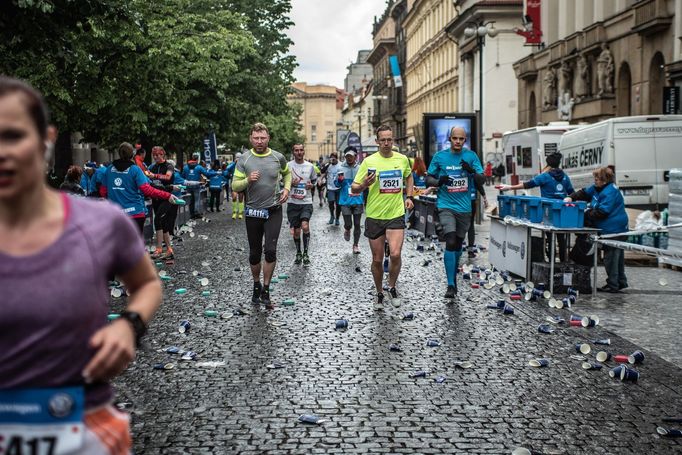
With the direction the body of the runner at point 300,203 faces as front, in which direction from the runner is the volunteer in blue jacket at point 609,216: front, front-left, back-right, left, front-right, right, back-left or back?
front-left

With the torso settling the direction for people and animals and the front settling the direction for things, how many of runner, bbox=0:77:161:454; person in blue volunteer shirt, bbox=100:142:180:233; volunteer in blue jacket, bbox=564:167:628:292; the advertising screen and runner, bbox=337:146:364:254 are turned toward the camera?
3

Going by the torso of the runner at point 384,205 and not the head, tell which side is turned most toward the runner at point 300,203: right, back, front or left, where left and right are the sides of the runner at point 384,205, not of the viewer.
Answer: back

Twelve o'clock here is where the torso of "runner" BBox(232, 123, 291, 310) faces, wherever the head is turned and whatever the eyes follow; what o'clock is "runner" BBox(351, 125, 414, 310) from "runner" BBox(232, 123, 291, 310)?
"runner" BBox(351, 125, 414, 310) is roughly at 9 o'clock from "runner" BBox(232, 123, 291, 310).

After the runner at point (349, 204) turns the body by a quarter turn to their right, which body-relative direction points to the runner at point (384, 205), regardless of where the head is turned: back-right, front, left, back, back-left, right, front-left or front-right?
left

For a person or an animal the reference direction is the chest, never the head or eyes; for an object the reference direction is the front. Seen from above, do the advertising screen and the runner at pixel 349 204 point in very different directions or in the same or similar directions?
same or similar directions

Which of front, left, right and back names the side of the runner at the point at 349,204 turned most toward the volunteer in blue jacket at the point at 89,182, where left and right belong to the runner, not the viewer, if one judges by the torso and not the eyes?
right

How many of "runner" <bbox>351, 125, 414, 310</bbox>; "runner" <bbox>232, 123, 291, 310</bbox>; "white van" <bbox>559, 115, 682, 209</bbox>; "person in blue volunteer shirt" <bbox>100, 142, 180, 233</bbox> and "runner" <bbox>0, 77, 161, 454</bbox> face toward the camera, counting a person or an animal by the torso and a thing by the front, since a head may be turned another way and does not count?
3

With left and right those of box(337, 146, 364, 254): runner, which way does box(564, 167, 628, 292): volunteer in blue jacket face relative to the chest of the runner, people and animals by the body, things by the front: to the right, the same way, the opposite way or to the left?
to the right

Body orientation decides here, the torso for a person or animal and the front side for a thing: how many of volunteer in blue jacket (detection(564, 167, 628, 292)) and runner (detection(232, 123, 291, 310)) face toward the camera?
1

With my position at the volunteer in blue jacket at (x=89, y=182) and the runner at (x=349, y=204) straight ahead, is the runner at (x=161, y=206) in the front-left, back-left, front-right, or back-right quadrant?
front-right

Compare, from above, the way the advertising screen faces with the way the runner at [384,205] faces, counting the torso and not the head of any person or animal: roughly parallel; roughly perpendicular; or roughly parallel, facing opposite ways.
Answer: roughly parallel

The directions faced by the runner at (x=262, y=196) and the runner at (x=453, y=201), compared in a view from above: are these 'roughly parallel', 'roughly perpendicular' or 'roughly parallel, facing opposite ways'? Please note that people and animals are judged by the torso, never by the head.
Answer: roughly parallel

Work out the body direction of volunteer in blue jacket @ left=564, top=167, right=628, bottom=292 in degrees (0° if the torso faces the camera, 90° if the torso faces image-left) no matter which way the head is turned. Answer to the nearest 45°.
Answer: approximately 90°

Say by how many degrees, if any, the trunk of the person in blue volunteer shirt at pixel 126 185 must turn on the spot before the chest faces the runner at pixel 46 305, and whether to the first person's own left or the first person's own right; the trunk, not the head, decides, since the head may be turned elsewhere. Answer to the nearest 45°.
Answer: approximately 135° to the first person's own right

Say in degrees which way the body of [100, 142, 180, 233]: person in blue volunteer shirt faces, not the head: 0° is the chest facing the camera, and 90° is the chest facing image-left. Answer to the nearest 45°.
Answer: approximately 225°

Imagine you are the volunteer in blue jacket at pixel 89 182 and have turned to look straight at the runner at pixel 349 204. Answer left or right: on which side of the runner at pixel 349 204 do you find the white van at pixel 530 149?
left

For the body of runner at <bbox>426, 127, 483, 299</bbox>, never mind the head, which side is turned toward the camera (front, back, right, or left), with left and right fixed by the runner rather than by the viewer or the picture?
front

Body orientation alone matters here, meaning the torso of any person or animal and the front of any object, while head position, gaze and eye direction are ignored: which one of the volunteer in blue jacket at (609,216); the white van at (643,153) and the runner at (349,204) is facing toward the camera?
the runner
